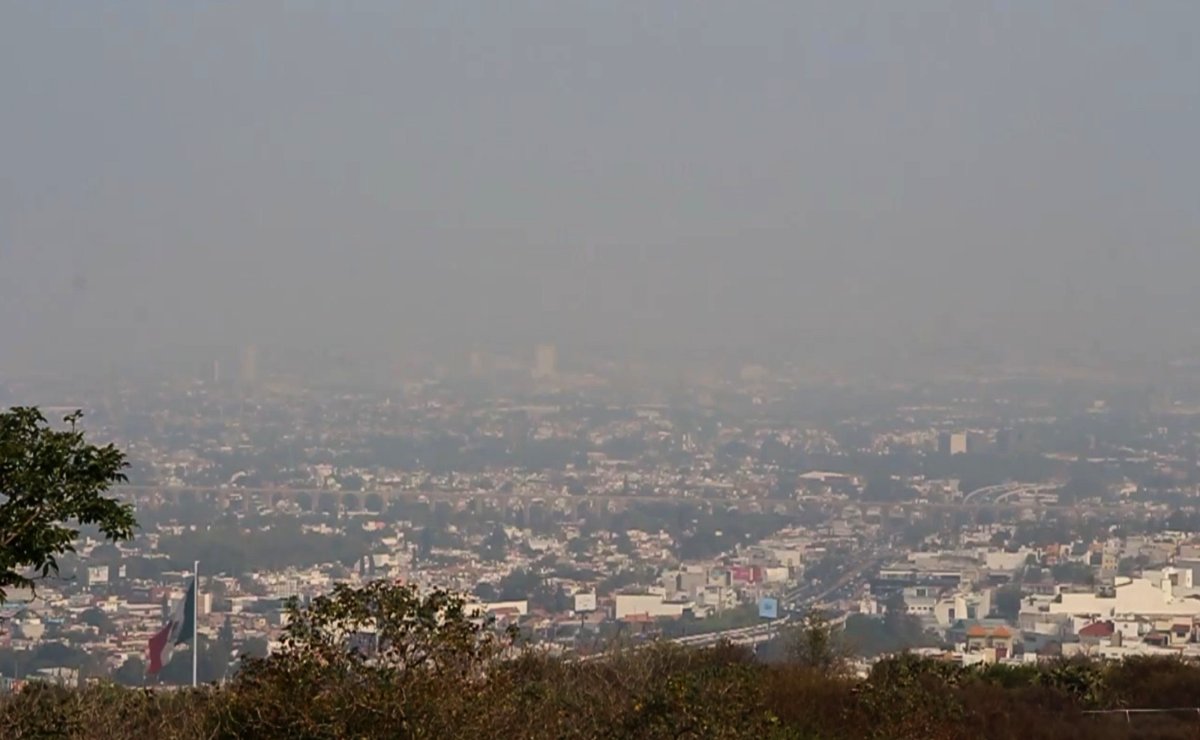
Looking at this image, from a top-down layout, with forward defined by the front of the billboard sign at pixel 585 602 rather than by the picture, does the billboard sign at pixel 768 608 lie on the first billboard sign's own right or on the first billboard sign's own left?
on the first billboard sign's own left

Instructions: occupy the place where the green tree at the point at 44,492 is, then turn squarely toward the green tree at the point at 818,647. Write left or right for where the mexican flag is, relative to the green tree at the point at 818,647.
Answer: left

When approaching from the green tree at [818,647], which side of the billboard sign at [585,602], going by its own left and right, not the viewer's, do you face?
front

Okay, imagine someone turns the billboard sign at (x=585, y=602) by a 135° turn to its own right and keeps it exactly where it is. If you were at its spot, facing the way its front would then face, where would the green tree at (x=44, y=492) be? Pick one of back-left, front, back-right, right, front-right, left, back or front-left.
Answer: back-left

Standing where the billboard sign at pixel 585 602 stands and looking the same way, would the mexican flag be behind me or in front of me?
in front

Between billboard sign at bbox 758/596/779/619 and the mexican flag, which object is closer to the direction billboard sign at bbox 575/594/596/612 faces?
the mexican flag

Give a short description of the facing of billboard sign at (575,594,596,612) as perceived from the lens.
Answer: facing the viewer
